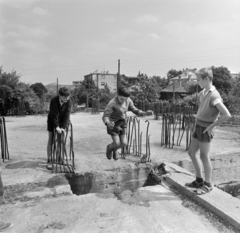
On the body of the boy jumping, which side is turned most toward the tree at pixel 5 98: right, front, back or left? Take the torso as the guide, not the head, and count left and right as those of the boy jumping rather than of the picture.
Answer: back

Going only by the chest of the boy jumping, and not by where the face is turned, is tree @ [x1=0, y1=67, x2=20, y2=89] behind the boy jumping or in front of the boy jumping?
behind

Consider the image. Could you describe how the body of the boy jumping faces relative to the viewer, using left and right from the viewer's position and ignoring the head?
facing the viewer and to the right of the viewer
